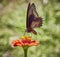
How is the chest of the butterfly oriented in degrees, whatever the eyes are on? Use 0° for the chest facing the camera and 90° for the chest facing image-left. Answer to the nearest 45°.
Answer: approximately 90°
